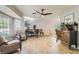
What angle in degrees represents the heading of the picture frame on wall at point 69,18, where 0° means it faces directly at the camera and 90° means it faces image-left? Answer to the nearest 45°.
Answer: approximately 45°
